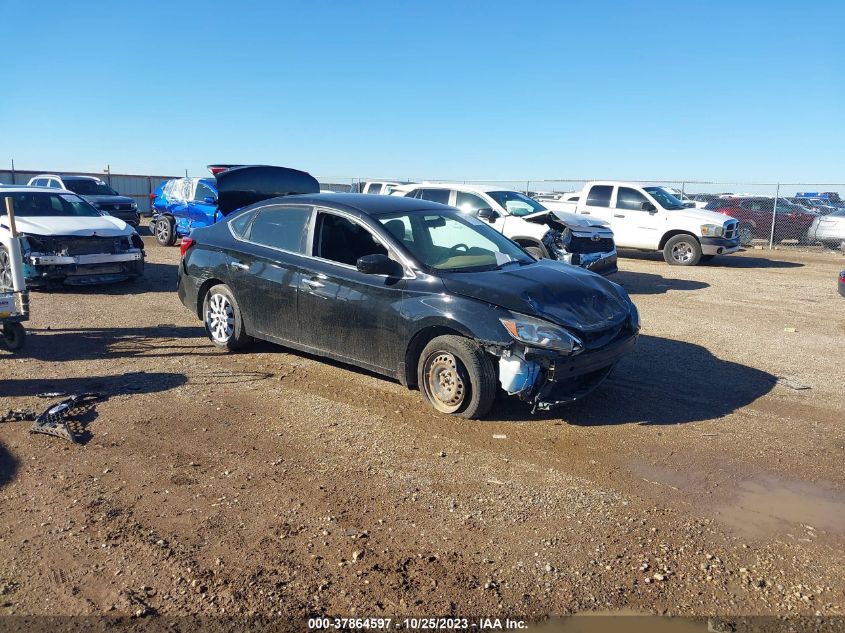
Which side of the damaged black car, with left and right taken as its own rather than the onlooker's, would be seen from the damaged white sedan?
back

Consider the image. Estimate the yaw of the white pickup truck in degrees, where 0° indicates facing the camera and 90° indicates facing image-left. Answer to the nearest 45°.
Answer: approximately 315°

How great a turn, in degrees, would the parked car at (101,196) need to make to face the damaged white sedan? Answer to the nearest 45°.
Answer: approximately 45° to its right

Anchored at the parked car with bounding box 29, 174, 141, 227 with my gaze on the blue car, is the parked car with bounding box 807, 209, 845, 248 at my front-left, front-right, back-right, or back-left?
front-left

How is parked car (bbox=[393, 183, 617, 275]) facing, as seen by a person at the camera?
facing the viewer and to the right of the viewer

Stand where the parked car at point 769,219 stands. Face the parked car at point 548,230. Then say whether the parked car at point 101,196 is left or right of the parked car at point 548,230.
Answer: right

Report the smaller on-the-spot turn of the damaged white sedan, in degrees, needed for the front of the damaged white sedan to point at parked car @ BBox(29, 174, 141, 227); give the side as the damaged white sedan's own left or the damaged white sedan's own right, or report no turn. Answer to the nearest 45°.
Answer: approximately 135° to the damaged white sedan's own left

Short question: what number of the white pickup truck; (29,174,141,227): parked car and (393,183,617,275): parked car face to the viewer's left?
0

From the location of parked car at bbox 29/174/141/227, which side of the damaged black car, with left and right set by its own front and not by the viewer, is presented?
back

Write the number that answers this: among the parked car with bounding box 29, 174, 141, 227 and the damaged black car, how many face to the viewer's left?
0
